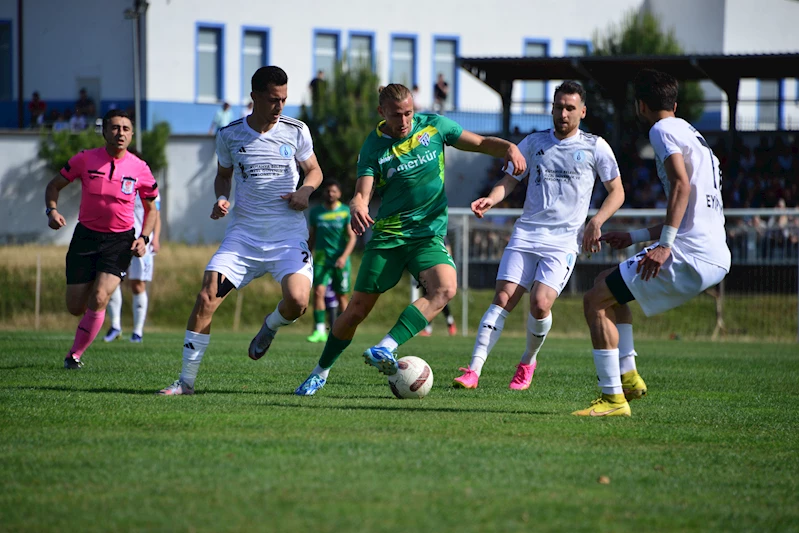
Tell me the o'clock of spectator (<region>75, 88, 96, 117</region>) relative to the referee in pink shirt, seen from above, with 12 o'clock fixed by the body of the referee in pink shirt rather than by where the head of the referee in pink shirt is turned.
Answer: The spectator is roughly at 6 o'clock from the referee in pink shirt.

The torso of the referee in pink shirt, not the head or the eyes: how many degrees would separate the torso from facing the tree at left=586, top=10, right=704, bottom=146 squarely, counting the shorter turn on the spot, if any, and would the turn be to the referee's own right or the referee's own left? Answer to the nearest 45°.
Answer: approximately 135° to the referee's own left

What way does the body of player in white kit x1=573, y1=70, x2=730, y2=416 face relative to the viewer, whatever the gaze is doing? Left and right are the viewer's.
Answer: facing away from the viewer and to the left of the viewer

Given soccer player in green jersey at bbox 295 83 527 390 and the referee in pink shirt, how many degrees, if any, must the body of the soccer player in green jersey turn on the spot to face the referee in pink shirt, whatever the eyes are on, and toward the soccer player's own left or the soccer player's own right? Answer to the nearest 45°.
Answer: approximately 135° to the soccer player's own right

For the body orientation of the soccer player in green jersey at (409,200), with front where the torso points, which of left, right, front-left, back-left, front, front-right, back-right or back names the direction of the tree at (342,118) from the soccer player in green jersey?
back

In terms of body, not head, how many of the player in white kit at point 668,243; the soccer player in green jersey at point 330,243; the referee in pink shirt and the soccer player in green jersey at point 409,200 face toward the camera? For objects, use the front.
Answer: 3

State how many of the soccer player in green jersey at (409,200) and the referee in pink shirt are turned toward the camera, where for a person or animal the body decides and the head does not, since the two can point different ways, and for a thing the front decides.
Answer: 2

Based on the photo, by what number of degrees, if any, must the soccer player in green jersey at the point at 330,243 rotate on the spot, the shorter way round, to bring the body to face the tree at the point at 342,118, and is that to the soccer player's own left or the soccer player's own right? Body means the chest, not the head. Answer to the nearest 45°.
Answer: approximately 180°

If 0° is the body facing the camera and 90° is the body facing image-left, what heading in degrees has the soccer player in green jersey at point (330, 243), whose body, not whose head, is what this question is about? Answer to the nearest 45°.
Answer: approximately 0°

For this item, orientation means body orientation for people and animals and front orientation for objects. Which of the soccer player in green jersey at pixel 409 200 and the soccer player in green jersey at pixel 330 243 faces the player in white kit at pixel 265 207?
the soccer player in green jersey at pixel 330 243

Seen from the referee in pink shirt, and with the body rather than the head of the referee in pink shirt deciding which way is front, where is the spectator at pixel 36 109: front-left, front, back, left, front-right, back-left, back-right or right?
back

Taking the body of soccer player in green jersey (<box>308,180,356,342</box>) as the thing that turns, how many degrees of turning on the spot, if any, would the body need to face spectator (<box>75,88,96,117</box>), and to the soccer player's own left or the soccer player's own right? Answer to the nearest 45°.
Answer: approximately 180°
